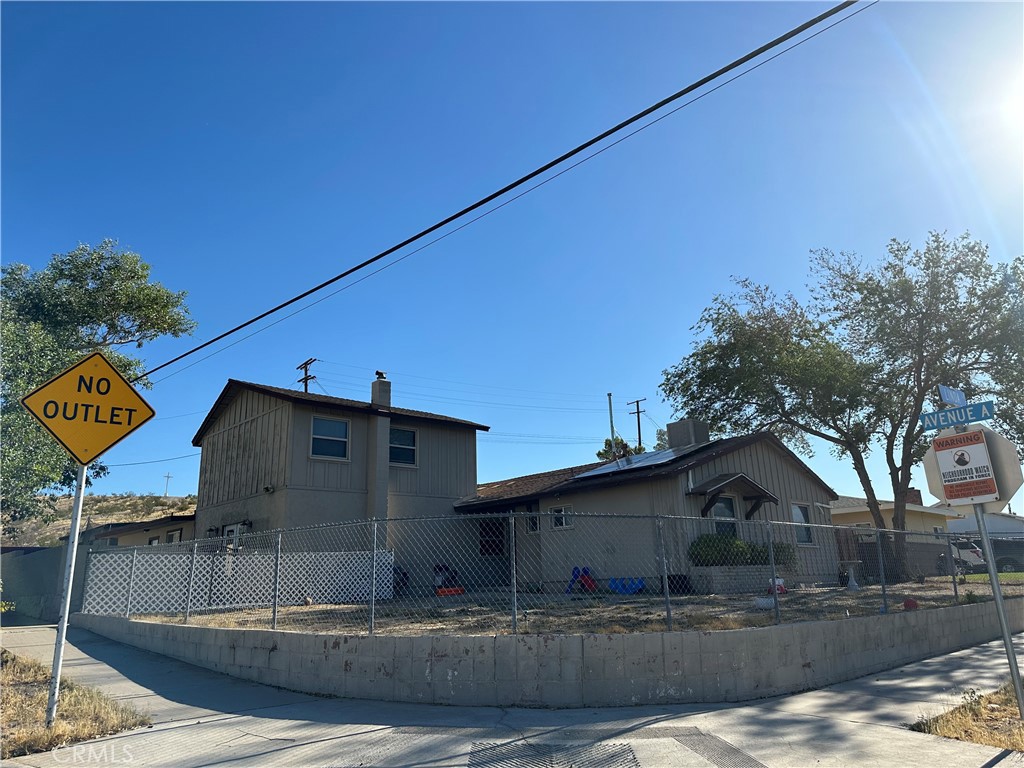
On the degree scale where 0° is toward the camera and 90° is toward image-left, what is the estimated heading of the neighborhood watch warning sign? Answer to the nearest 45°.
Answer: approximately 0°

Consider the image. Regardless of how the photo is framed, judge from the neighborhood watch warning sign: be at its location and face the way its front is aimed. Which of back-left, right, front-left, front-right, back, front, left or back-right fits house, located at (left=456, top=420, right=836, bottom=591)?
back-right

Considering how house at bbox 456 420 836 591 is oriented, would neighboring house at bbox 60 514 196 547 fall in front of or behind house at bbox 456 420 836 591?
behind

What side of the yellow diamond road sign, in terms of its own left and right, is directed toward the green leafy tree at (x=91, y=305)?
back

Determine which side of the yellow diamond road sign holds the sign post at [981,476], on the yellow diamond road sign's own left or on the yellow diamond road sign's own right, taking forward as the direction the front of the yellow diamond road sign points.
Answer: on the yellow diamond road sign's own left

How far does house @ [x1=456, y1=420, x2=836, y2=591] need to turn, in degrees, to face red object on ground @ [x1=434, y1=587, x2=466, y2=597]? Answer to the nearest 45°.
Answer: approximately 90° to its right

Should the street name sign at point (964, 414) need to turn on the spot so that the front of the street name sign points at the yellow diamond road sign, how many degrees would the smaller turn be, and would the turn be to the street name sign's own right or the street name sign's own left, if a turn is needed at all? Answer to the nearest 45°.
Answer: approximately 45° to the street name sign's own right

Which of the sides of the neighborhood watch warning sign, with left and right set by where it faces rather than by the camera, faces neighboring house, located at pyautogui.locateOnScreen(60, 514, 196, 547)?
right

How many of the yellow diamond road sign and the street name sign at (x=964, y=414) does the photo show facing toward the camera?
2

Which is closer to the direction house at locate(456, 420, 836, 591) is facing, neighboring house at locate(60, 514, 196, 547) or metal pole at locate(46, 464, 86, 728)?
the metal pole
